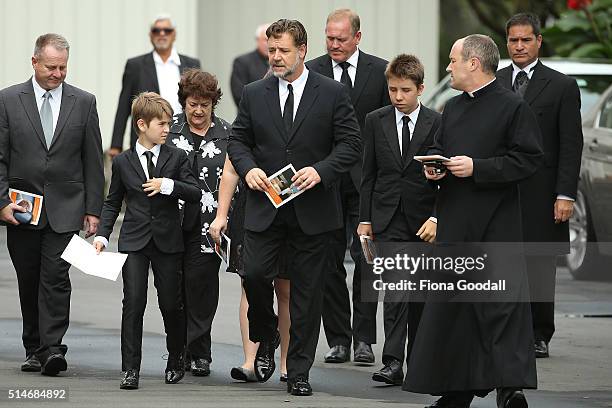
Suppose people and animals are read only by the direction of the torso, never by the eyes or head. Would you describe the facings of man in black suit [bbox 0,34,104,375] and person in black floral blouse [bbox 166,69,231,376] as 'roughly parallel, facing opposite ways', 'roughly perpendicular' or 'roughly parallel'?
roughly parallel

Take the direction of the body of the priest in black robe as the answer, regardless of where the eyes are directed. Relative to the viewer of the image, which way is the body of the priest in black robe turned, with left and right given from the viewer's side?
facing the viewer and to the left of the viewer

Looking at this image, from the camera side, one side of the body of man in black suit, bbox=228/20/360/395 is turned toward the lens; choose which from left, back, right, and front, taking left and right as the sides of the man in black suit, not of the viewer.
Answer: front

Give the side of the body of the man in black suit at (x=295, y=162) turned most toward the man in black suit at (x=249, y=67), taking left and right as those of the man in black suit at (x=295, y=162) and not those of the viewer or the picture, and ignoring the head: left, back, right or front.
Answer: back

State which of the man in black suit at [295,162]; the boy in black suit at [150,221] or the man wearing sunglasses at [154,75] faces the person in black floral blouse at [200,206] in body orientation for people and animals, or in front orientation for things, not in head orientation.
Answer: the man wearing sunglasses

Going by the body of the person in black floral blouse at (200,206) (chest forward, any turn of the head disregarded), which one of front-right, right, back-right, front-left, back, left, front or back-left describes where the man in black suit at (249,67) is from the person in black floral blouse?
back

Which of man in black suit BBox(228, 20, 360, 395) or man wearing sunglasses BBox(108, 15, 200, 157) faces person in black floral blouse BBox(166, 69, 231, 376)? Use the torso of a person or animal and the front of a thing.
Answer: the man wearing sunglasses

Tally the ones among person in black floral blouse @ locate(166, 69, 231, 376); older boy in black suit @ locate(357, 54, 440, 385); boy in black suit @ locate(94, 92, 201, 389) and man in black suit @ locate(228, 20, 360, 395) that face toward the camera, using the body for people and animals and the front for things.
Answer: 4

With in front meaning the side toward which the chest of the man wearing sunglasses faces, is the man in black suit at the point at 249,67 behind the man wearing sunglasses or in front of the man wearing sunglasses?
behind

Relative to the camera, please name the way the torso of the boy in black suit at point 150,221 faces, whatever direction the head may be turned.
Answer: toward the camera

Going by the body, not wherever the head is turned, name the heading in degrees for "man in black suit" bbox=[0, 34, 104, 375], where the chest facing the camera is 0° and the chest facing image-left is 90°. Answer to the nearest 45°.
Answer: approximately 0°

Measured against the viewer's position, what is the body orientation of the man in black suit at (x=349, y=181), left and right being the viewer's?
facing the viewer

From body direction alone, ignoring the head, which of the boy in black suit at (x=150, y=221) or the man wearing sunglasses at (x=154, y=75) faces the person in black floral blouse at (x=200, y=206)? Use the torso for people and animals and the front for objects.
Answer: the man wearing sunglasses
